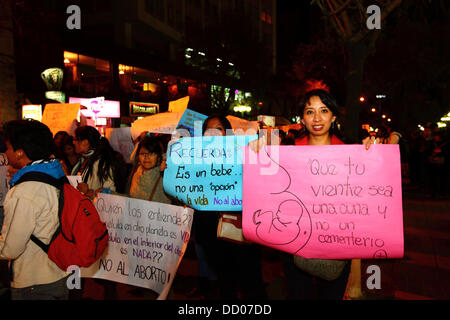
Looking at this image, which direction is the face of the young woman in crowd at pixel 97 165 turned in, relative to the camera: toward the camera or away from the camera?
toward the camera

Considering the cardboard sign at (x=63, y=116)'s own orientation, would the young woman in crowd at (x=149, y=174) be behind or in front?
in front

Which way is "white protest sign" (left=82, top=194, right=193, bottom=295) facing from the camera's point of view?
toward the camera

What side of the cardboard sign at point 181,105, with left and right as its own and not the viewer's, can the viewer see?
front

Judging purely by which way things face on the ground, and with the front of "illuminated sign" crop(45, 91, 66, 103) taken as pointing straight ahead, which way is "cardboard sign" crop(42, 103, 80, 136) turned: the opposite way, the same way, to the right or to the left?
the same way

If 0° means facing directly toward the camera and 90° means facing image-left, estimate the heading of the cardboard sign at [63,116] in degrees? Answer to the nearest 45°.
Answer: approximately 0°

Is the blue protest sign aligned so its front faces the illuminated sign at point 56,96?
no

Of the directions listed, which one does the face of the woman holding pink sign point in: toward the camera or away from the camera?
toward the camera

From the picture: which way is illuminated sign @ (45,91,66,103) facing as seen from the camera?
toward the camera

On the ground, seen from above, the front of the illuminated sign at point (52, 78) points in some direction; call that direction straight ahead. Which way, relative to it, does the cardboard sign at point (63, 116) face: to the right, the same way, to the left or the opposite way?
the same way
